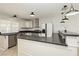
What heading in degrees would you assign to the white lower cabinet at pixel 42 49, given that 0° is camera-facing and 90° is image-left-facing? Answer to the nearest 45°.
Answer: approximately 45°

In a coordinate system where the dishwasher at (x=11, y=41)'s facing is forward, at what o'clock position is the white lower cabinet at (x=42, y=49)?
The white lower cabinet is roughly at 1 o'clock from the dishwasher.

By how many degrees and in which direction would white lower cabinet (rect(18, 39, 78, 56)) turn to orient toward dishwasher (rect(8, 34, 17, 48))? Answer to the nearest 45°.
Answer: approximately 90° to its right

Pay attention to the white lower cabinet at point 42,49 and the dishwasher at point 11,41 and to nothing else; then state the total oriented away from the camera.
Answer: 0

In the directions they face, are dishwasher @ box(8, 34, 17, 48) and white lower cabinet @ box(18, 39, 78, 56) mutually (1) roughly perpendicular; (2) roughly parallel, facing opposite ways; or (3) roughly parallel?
roughly perpendicular
